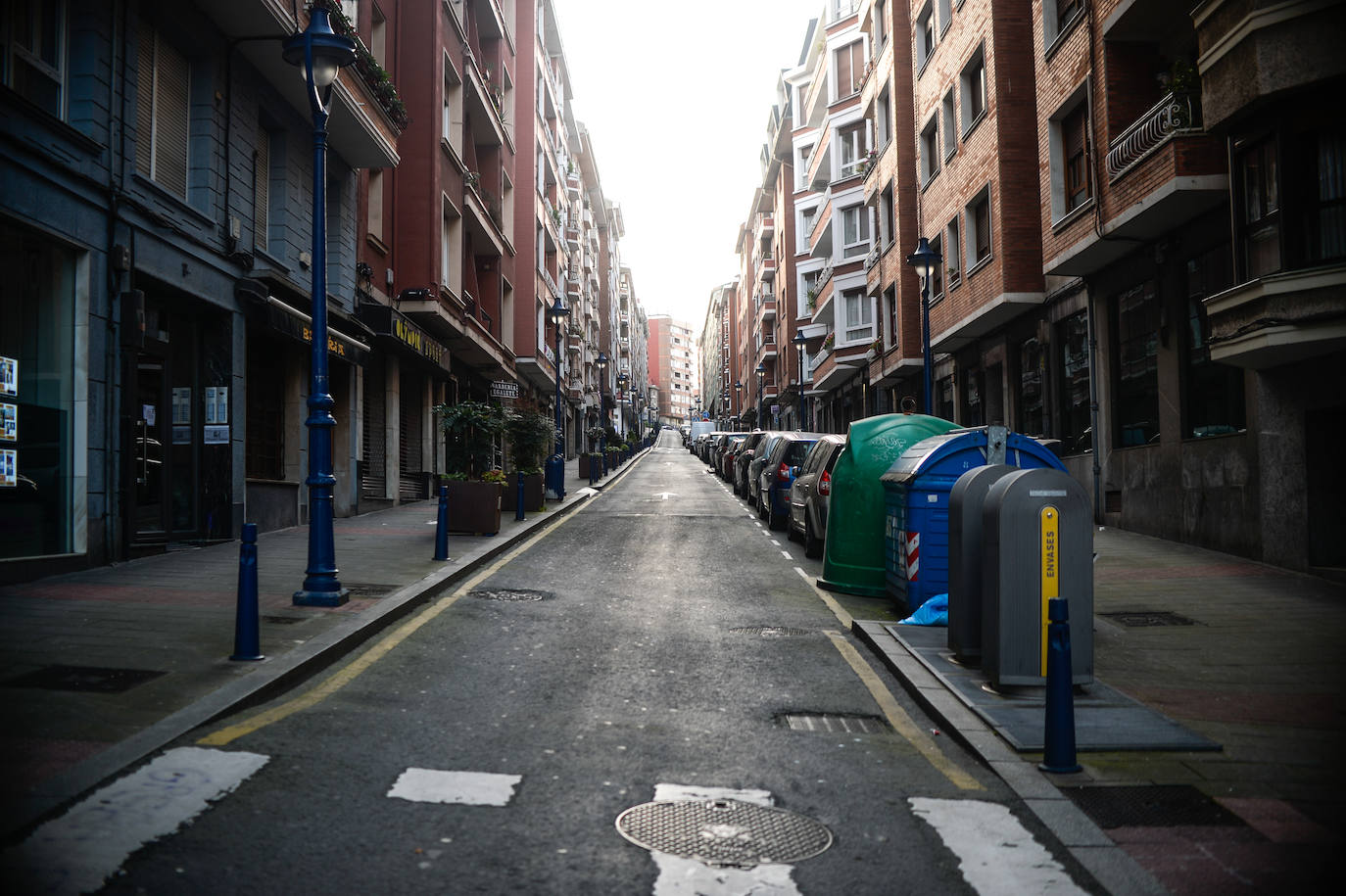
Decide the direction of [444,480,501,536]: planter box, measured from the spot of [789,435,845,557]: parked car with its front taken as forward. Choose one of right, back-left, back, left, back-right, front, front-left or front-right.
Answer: back-left

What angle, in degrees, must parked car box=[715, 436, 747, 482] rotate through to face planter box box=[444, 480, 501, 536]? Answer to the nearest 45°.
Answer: approximately 135° to its right

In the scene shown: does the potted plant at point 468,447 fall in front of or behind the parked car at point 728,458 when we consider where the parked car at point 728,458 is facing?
behind

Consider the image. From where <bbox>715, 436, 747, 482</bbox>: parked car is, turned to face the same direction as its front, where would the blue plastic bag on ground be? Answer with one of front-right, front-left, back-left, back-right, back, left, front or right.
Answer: back-right

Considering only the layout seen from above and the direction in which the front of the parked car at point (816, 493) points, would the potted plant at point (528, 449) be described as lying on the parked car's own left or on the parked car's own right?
on the parked car's own left

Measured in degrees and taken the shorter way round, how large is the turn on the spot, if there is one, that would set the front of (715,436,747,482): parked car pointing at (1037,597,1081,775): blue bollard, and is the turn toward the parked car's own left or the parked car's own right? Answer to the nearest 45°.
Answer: approximately 135° to the parked car's own right

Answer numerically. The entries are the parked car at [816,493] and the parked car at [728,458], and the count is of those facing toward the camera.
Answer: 0

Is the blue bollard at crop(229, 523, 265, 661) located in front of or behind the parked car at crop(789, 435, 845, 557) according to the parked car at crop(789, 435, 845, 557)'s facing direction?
behind

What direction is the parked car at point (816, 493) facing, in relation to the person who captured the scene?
facing away from the viewer and to the right of the viewer

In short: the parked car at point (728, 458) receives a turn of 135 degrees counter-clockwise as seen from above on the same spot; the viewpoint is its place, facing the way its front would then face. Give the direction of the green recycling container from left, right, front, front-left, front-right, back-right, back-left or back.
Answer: left

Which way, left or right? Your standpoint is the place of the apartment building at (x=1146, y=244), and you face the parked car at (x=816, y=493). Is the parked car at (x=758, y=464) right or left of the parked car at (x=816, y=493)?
right

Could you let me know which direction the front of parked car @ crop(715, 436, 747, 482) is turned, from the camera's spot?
facing away from the viewer and to the right of the viewer

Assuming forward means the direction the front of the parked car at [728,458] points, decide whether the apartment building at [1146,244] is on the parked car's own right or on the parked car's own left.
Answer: on the parked car's own right

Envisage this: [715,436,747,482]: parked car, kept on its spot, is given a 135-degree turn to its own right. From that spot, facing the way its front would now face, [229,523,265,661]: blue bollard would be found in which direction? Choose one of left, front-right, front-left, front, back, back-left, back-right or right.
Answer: front

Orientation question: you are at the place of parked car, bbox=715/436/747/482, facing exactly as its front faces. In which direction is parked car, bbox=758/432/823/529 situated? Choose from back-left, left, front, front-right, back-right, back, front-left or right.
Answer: back-right
